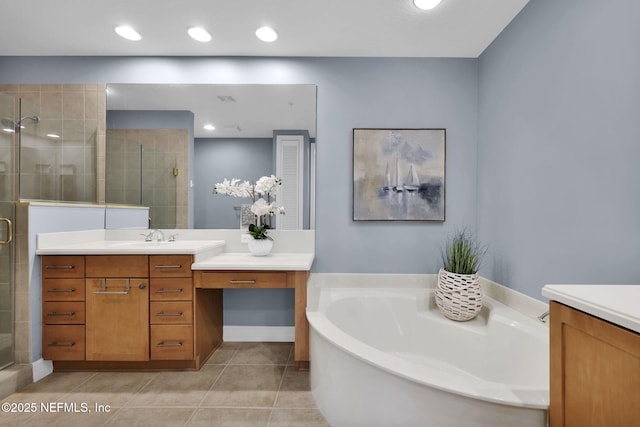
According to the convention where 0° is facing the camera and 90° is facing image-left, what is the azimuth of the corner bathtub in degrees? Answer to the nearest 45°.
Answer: approximately 45°

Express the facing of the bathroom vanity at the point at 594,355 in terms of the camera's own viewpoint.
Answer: facing the viewer and to the left of the viewer

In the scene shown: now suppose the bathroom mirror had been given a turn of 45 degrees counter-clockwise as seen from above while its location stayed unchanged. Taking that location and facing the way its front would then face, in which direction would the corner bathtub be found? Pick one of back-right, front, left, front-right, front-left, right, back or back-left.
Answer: front

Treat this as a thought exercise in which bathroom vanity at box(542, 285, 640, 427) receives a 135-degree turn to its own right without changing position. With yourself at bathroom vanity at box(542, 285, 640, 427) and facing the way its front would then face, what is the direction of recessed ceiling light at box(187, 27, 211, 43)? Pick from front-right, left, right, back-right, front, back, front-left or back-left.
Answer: left

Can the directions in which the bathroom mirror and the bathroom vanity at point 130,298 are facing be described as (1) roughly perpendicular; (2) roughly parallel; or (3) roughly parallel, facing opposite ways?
roughly parallel

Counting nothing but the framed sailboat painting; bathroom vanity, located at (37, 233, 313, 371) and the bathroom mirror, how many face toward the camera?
3

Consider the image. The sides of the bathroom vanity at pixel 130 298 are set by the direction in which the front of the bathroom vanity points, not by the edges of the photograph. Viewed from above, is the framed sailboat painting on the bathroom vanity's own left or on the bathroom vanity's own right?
on the bathroom vanity's own left

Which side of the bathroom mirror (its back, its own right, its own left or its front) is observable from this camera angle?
front
